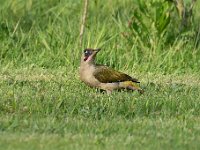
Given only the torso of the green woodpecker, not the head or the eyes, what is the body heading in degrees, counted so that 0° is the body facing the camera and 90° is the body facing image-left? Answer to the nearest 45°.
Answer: approximately 90°
